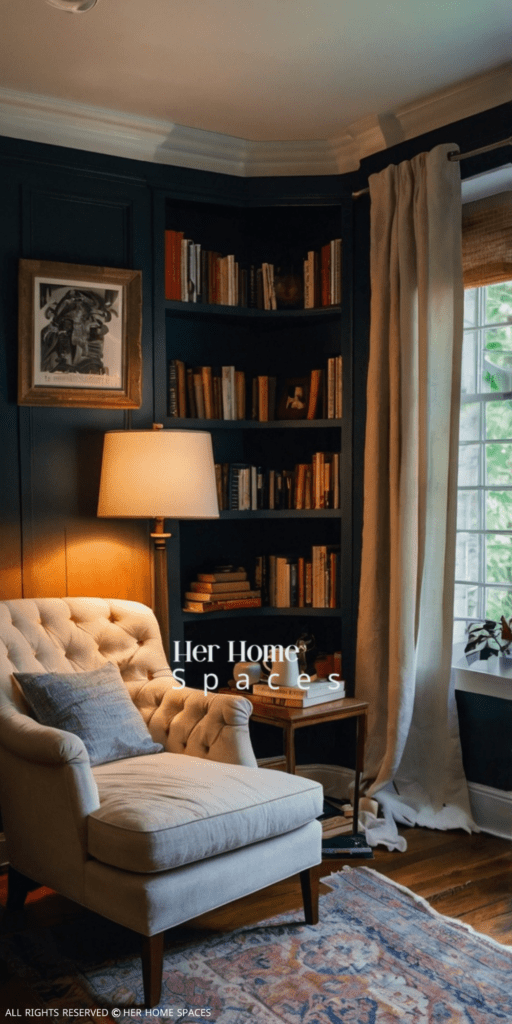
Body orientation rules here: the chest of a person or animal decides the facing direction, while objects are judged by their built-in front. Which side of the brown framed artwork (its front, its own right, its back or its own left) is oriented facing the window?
left

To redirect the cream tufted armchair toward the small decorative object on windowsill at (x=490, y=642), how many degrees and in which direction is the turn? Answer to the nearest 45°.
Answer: approximately 90° to its left

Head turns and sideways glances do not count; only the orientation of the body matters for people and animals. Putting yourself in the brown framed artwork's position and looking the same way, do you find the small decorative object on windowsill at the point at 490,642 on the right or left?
on its left

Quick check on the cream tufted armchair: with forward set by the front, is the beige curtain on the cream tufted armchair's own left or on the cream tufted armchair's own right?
on the cream tufted armchair's own left

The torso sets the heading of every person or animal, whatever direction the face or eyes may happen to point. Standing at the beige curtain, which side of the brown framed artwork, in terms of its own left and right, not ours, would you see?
left

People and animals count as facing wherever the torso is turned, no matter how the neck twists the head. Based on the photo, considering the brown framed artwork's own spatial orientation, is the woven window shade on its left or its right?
on its left

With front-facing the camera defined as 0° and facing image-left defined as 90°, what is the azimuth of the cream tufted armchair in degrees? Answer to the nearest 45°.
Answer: approximately 315°
